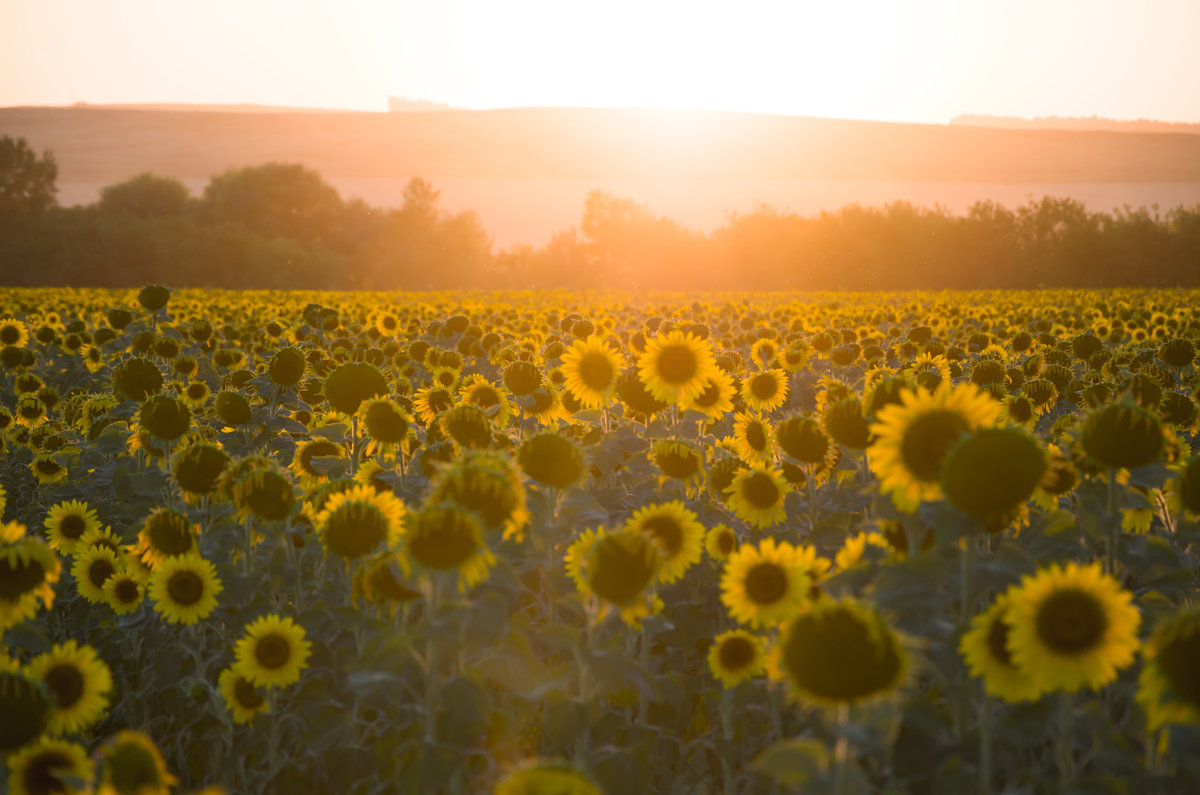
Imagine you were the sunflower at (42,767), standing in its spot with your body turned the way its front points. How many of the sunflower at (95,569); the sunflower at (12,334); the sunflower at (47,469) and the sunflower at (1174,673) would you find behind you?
3

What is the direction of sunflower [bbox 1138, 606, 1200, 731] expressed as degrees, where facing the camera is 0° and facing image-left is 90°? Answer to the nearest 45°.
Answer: approximately 0°

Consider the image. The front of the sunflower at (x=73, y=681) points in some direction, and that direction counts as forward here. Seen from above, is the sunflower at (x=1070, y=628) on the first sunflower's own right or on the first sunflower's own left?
on the first sunflower's own left

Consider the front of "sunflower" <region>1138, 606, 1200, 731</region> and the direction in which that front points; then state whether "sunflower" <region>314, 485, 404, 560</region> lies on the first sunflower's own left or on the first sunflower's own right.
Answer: on the first sunflower's own right

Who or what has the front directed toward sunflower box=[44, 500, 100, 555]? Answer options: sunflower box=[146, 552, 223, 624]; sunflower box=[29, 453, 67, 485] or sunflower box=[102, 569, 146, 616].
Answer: sunflower box=[29, 453, 67, 485]
